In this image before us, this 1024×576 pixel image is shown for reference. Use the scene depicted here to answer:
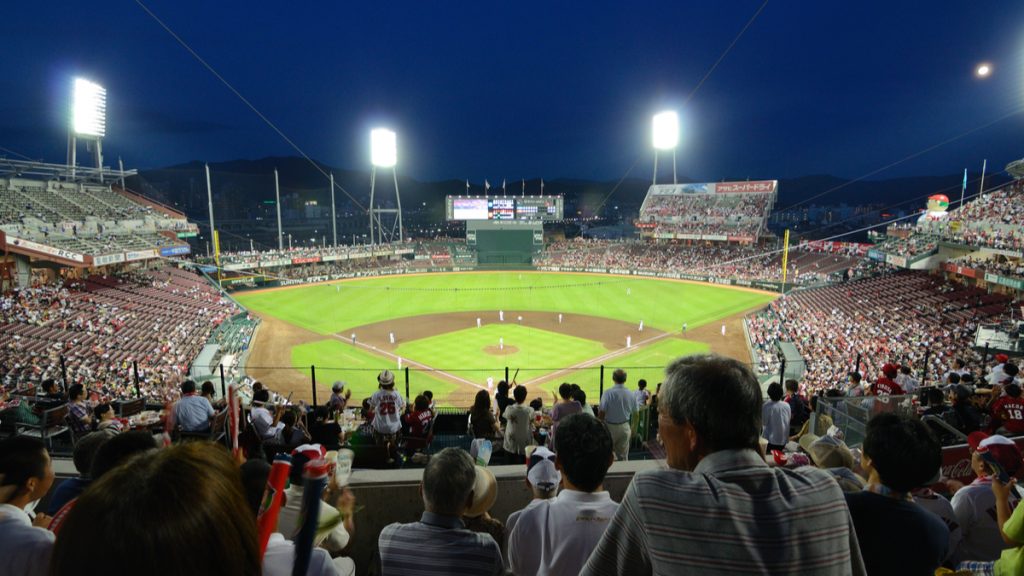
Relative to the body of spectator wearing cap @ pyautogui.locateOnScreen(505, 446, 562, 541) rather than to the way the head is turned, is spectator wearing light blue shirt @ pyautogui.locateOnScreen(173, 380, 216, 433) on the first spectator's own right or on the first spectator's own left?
on the first spectator's own left

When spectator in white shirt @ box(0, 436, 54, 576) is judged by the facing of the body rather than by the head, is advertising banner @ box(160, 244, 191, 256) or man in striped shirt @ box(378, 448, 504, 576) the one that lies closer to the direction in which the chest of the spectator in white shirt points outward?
the advertising banner

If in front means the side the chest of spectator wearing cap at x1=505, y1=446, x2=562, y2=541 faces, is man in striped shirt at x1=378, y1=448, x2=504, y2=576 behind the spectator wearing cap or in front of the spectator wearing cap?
behind

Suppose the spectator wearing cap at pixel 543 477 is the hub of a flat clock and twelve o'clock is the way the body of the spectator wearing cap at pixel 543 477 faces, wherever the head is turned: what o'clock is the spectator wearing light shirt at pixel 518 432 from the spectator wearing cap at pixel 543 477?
the spectator wearing light shirt at pixel 518 432 is roughly at 12 o'clock from the spectator wearing cap at pixel 543 477.

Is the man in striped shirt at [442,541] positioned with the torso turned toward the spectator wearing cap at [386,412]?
yes

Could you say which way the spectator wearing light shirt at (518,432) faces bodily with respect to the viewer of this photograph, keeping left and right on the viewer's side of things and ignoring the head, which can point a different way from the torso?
facing away from the viewer

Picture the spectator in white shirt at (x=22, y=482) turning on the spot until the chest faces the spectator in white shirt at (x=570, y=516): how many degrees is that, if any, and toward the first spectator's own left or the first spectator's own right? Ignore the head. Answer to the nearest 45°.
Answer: approximately 90° to the first spectator's own right

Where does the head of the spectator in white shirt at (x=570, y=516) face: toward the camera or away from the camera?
away from the camera

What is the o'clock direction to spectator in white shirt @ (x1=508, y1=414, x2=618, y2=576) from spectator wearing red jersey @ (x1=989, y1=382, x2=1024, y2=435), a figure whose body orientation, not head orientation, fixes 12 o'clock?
The spectator in white shirt is roughly at 8 o'clock from the spectator wearing red jersey.

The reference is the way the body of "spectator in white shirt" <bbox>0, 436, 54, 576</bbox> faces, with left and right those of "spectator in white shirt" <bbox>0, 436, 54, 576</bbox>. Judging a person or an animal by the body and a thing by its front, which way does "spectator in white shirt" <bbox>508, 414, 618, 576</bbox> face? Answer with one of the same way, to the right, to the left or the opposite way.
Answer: the same way

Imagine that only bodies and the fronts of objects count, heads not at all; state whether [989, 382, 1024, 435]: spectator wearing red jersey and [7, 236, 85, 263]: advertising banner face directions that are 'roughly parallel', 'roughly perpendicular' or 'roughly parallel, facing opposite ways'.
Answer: roughly perpendicular

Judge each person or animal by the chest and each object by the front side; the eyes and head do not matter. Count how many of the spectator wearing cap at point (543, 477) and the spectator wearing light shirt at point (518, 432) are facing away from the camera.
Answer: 2

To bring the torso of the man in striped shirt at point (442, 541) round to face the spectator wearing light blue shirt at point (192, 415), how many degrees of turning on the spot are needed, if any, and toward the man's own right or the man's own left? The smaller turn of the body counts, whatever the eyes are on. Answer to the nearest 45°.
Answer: approximately 45° to the man's own left

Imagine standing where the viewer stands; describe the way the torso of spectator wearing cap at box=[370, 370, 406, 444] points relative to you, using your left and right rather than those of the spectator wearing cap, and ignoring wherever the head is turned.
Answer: facing away from the viewer

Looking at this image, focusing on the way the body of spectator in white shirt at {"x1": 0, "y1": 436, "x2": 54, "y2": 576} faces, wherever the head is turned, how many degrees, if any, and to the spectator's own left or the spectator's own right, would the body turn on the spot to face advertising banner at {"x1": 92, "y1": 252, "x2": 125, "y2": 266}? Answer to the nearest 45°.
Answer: approximately 45° to the spectator's own left

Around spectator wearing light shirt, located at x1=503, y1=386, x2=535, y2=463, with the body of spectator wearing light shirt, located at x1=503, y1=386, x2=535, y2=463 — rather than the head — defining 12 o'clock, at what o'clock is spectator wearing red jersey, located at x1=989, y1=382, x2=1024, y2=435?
spectator wearing red jersey, located at x1=989, y1=382, x2=1024, y2=435 is roughly at 3 o'clock from spectator wearing light shirt, located at x1=503, y1=386, x2=535, y2=463.

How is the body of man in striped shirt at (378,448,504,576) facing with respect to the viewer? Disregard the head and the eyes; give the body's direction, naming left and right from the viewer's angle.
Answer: facing away from the viewer

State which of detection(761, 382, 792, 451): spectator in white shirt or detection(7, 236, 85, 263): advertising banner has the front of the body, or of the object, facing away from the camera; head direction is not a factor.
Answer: the spectator in white shirt

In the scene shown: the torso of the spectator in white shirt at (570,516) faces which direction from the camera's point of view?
away from the camera

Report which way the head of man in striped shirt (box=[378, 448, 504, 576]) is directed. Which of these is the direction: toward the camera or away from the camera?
away from the camera

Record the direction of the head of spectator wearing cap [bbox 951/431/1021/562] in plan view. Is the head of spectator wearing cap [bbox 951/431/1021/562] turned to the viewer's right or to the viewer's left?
to the viewer's left
